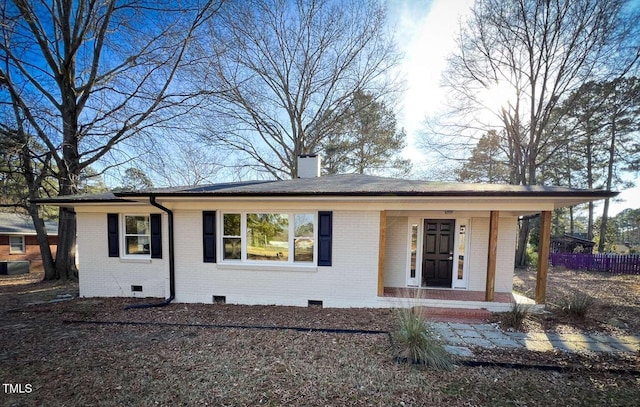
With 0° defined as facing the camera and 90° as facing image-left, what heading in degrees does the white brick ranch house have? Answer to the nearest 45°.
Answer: approximately 0°

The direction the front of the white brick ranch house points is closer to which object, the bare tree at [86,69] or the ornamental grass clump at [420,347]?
the ornamental grass clump

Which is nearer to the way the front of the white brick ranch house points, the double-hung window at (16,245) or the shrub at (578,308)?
the shrub

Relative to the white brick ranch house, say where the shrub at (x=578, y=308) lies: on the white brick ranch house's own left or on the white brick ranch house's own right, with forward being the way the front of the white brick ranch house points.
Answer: on the white brick ranch house's own left

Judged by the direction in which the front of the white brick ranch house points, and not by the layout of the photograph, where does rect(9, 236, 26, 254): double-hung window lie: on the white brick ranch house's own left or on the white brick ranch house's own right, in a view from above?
on the white brick ranch house's own right

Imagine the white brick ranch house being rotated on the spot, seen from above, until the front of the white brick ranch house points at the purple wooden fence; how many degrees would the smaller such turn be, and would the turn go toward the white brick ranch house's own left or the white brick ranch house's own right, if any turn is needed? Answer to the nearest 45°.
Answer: approximately 135° to the white brick ranch house's own left

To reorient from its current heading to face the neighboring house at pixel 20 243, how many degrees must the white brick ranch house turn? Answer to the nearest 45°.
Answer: approximately 135° to its right
